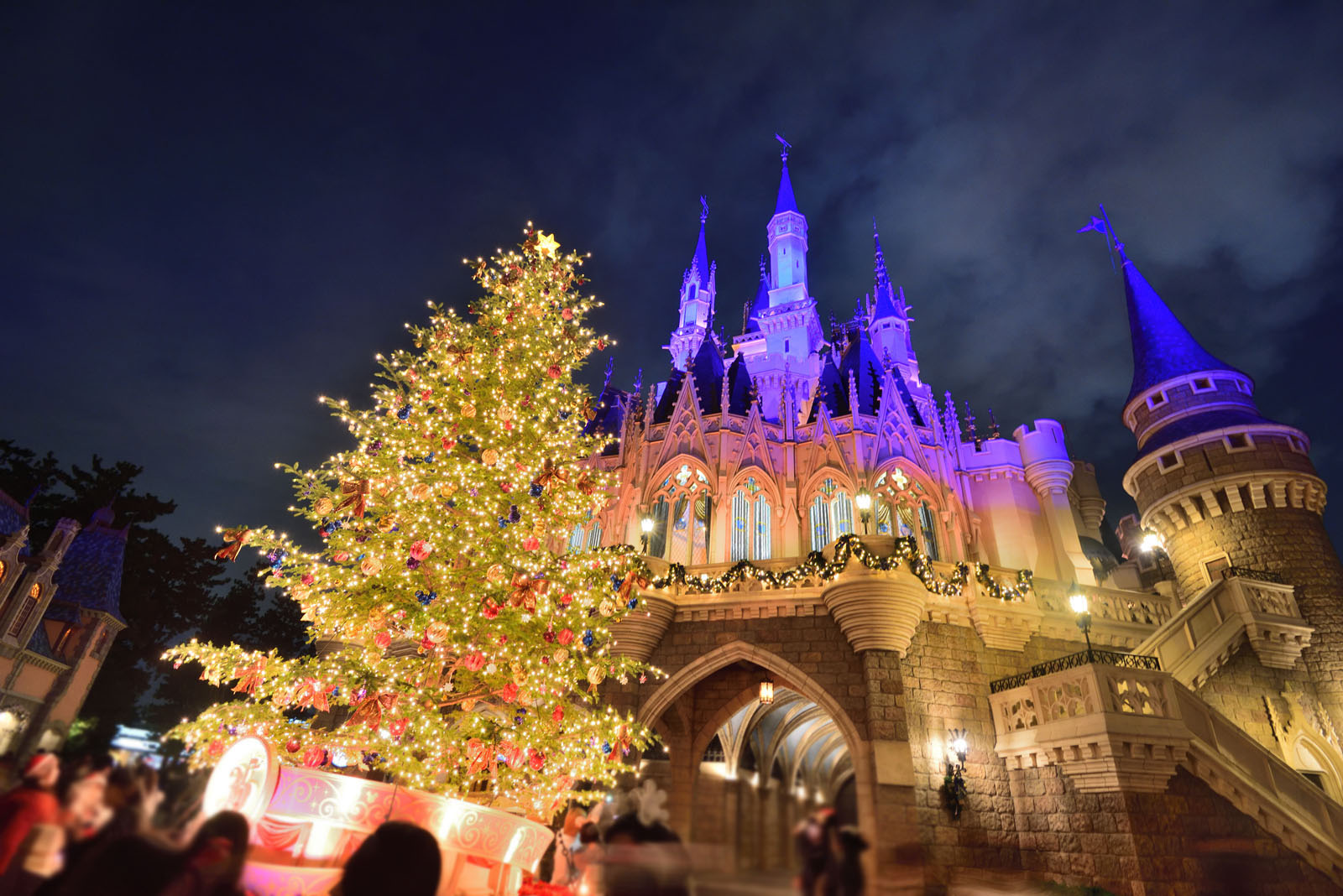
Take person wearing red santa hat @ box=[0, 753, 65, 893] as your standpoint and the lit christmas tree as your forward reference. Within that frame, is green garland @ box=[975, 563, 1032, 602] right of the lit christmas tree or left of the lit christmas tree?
right

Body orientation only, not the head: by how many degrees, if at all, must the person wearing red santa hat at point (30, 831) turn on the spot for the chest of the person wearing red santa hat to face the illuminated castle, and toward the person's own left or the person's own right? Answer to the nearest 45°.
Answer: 0° — they already face it
